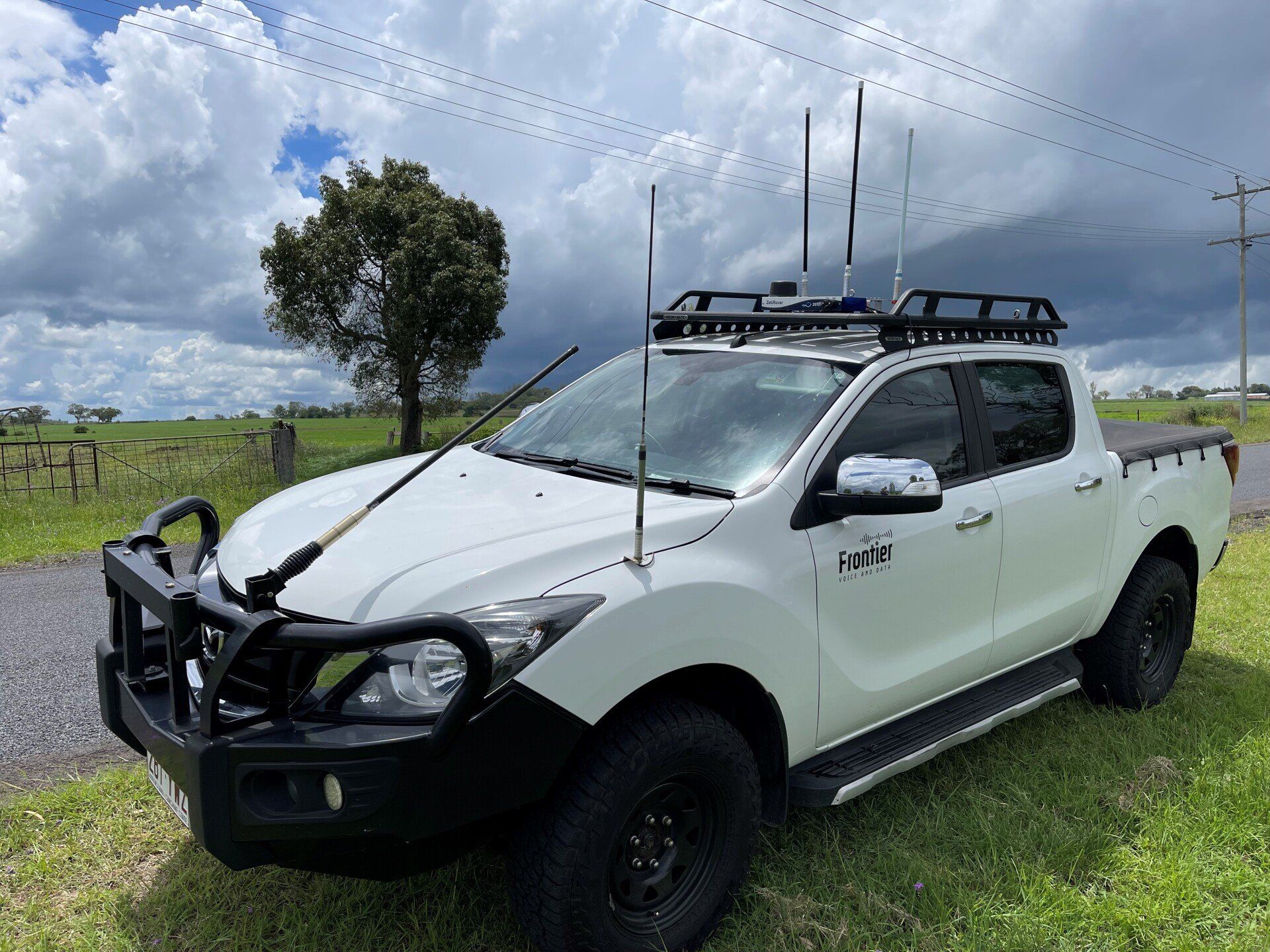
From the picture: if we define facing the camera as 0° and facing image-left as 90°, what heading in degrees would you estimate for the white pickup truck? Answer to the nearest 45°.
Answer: approximately 45°

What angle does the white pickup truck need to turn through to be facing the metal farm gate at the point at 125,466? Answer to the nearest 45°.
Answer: approximately 90° to its right

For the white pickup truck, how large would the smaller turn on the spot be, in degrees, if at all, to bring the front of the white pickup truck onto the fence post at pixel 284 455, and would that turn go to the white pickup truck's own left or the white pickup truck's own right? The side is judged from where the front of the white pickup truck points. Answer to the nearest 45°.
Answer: approximately 90° to the white pickup truck's own right
